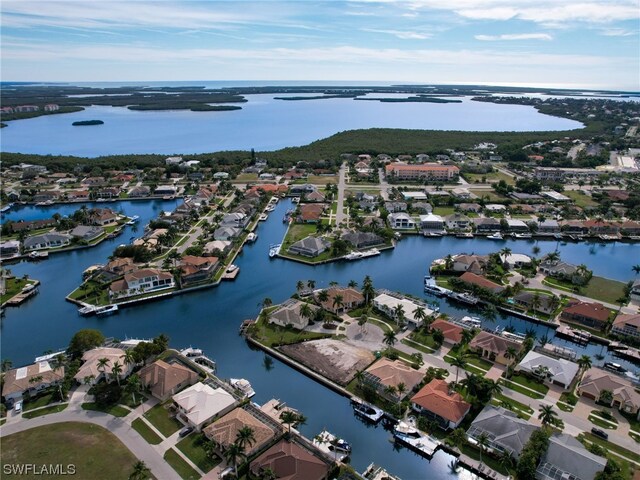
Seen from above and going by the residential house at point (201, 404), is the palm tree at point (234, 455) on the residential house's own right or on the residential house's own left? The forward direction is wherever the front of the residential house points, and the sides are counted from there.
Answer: on the residential house's own left

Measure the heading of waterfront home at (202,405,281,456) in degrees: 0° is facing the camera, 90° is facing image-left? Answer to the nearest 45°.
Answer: approximately 45°

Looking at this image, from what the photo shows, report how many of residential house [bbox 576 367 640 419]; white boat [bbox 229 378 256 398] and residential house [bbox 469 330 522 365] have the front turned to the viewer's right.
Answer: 0

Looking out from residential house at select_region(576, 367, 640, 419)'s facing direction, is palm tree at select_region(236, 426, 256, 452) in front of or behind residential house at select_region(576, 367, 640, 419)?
in front

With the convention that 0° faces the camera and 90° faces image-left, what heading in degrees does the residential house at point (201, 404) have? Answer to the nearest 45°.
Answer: approximately 45°

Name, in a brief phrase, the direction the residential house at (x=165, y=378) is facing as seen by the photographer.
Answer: facing the viewer and to the left of the viewer

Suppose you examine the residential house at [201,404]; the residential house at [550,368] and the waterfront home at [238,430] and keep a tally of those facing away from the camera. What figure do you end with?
0

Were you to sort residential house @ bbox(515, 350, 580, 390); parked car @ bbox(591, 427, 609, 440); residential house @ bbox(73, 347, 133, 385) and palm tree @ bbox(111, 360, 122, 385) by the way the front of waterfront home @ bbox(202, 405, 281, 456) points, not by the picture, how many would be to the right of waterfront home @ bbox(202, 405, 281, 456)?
2

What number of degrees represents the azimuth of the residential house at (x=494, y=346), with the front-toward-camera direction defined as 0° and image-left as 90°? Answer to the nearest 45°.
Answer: approximately 45°

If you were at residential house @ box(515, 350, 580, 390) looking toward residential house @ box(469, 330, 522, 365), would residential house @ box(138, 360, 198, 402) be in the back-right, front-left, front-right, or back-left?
front-left

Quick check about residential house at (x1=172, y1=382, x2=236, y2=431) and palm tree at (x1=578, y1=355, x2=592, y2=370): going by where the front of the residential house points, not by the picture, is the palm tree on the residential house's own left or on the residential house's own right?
on the residential house's own left

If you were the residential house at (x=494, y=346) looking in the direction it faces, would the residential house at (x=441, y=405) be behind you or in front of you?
in front
